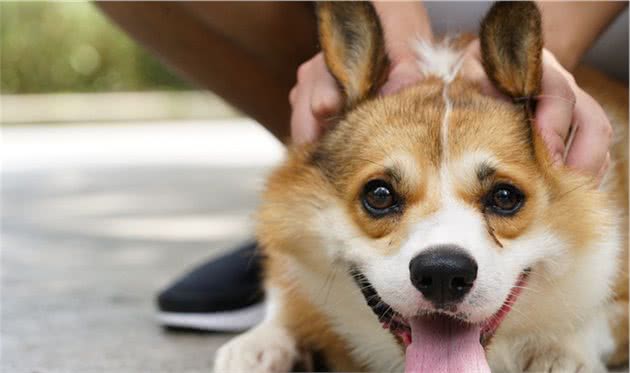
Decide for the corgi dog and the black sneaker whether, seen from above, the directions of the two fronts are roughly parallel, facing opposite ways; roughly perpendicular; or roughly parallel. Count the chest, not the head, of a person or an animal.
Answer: roughly perpendicular

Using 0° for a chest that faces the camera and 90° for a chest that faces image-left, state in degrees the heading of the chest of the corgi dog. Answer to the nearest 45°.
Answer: approximately 0°

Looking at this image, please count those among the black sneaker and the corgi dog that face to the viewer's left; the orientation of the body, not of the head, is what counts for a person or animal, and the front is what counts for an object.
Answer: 1

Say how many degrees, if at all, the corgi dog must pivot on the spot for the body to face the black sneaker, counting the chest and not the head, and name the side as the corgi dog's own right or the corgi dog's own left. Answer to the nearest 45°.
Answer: approximately 135° to the corgi dog's own right

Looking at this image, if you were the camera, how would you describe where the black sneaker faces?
facing to the left of the viewer
